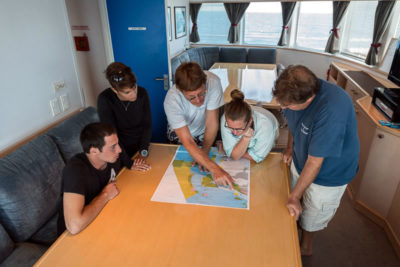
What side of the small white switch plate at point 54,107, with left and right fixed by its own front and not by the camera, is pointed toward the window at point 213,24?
left

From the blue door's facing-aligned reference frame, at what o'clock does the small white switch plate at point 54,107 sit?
The small white switch plate is roughly at 1 o'clock from the blue door.

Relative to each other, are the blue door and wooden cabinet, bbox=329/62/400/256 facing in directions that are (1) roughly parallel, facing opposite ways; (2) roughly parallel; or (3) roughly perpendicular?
roughly perpendicular

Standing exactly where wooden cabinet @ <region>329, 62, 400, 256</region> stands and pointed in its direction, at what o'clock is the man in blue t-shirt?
The man in blue t-shirt is roughly at 11 o'clock from the wooden cabinet.

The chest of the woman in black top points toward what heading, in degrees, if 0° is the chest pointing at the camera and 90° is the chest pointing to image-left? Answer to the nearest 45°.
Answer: approximately 315°

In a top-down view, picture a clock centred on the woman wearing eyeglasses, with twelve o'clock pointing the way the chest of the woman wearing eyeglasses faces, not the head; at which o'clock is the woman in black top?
The woman in black top is roughly at 2 o'clock from the woman wearing eyeglasses.

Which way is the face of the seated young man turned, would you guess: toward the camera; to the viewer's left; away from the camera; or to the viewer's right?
to the viewer's right

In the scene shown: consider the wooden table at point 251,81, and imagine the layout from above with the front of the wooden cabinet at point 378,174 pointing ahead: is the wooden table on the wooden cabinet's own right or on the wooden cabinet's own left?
on the wooden cabinet's own right

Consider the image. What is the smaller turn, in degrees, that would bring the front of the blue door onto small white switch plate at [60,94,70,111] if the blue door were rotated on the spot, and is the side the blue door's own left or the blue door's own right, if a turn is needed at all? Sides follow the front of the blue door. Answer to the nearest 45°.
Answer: approximately 45° to the blue door's own right

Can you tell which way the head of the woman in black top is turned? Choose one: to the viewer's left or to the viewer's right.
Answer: to the viewer's right

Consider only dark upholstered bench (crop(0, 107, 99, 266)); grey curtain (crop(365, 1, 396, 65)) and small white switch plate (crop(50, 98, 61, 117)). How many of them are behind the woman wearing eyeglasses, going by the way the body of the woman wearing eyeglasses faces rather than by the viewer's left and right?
1

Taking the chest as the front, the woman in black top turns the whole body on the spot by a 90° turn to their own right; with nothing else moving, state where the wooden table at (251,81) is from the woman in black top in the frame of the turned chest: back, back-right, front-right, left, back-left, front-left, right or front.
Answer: back
